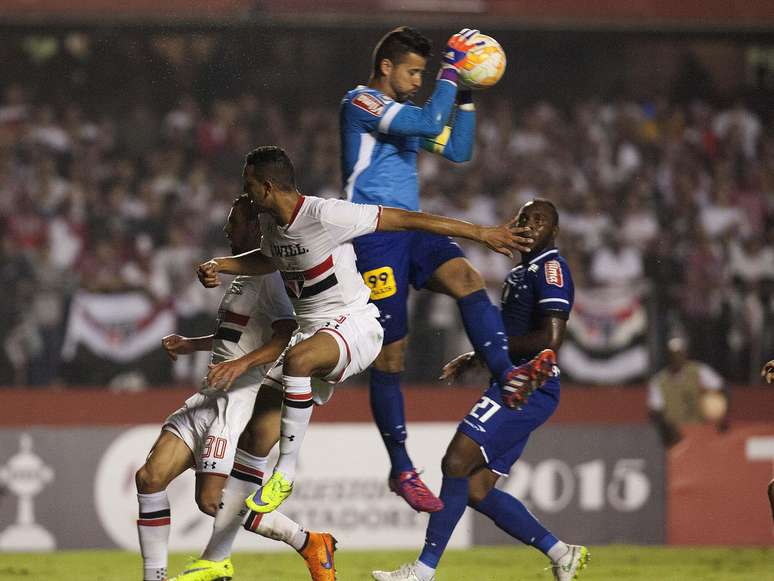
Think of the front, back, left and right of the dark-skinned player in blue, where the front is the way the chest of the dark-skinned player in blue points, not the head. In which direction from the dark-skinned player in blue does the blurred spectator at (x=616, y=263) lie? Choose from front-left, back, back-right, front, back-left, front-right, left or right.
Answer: back-right

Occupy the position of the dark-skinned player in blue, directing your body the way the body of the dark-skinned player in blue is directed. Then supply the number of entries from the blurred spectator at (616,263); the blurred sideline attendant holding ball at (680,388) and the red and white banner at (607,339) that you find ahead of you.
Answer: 0

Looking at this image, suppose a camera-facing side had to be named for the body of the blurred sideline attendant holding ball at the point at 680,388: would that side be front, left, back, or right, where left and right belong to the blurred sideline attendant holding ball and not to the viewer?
front

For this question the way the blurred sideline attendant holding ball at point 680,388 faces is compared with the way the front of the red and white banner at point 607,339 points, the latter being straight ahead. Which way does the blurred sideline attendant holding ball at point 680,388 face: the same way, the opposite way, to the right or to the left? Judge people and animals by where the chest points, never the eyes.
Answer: the same way

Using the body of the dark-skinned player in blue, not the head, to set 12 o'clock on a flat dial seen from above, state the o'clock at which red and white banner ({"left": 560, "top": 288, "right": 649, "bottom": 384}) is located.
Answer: The red and white banner is roughly at 5 o'clock from the dark-skinned player in blue.

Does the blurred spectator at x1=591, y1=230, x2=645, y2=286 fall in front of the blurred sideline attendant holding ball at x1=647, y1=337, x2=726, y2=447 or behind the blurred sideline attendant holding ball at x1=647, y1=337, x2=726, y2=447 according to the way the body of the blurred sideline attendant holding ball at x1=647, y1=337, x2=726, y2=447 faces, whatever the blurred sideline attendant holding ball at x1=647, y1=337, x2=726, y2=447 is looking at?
behind

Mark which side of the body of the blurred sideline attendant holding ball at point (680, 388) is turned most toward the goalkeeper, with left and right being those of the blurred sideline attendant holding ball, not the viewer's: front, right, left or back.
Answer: front

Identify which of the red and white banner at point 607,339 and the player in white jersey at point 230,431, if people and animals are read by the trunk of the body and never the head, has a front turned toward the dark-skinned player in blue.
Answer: the red and white banner

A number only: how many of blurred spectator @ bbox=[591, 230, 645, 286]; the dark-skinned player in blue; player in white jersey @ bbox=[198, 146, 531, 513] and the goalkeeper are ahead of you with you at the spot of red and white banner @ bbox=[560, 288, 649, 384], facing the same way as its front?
3
